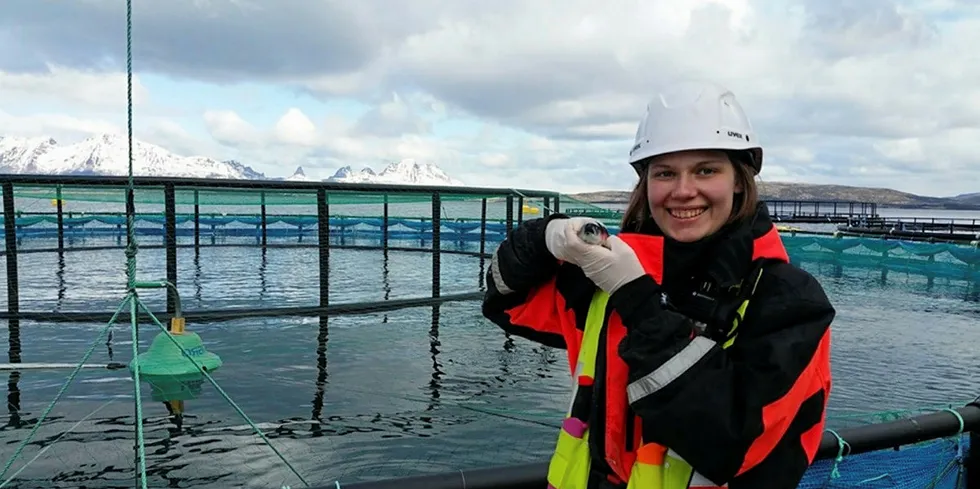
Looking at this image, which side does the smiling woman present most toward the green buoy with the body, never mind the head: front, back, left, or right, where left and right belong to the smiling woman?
right

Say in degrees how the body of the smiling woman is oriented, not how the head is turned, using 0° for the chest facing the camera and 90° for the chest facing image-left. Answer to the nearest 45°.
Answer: approximately 45°

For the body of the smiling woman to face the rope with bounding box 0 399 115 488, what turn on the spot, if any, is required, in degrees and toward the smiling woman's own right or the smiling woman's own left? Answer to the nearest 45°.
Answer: approximately 90° to the smiling woman's own right
